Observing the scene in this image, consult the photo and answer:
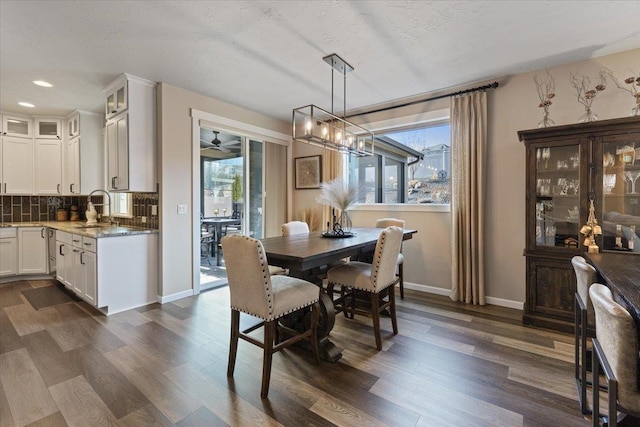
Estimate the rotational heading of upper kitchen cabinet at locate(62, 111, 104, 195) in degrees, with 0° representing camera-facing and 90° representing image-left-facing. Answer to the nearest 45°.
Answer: approximately 45°

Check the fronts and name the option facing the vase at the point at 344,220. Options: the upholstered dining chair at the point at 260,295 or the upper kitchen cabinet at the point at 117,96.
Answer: the upholstered dining chair

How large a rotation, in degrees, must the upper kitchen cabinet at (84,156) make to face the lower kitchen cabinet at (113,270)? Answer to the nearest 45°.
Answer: approximately 45° to its left

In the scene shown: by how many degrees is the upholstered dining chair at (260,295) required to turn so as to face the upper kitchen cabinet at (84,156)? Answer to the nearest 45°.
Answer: approximately 90° to its left

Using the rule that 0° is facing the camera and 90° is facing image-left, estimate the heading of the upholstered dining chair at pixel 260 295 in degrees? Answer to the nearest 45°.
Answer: approximately 225°
